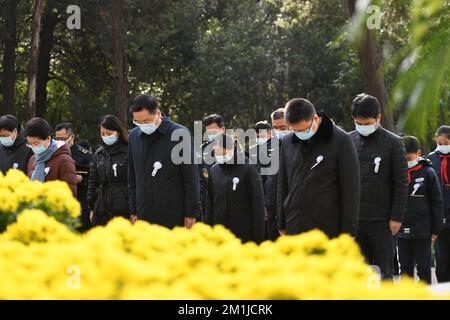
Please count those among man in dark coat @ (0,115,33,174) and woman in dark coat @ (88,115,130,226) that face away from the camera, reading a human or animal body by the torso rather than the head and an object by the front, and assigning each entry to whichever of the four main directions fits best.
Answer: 0

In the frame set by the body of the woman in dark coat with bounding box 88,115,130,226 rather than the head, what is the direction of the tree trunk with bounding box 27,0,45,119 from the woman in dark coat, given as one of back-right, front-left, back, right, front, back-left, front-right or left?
back-right

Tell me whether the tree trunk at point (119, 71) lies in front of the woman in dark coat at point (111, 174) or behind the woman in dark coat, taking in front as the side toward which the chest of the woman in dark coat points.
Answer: behind

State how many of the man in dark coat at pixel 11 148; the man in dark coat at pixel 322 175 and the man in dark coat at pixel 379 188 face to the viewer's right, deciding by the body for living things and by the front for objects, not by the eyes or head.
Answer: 0

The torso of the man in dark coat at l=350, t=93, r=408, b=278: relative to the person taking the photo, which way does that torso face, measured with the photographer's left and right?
facing the viewer and to the left of the viewer

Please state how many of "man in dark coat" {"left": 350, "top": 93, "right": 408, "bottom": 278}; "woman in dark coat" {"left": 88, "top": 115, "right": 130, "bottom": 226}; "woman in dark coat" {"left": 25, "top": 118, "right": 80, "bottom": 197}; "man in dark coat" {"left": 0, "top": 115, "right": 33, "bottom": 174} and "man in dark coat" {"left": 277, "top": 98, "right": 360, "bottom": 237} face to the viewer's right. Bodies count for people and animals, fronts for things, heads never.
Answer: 0

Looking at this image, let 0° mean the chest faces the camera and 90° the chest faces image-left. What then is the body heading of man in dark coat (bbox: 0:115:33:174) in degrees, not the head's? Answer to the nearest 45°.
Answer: approximately 45°

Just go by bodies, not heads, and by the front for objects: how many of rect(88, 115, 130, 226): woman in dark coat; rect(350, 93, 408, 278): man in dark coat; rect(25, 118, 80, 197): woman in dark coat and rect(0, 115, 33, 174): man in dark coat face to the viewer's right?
0

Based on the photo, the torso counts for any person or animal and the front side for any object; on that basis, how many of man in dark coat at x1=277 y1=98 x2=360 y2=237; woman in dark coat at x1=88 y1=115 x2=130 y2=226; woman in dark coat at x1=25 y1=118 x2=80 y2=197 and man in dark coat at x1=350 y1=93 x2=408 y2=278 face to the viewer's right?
0

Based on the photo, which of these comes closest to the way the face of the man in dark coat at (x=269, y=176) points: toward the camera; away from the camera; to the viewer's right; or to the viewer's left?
toward the camera

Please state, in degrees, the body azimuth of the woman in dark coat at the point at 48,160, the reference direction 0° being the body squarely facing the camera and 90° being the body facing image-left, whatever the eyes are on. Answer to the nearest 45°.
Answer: approximately 45°

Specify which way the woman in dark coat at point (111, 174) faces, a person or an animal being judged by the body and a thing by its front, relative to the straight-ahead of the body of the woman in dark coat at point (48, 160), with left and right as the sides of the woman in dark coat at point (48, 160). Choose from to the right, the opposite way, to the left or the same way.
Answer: the same way

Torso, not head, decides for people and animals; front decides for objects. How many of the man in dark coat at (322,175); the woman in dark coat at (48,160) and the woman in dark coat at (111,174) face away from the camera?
0

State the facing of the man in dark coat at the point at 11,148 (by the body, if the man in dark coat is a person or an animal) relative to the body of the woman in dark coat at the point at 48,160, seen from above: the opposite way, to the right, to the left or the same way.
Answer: the same way

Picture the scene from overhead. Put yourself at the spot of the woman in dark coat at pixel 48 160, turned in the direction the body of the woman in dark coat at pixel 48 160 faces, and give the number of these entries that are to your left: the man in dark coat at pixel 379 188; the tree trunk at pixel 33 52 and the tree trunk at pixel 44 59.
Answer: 1
